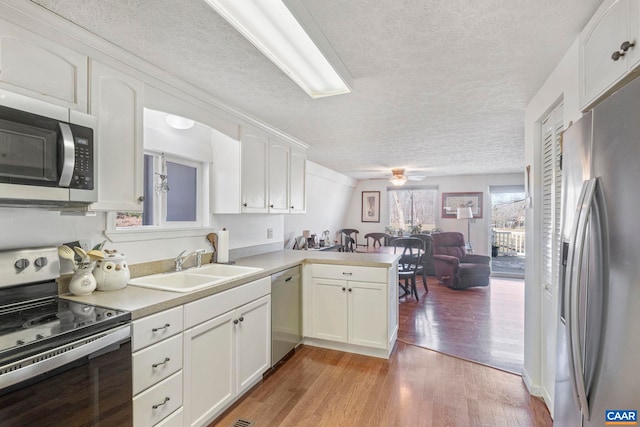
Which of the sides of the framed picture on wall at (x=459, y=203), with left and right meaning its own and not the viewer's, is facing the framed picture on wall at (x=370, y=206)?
right

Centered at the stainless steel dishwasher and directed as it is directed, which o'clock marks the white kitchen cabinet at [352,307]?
The white kitchen cabinet is roughly at 10 o'clock from the stainless steel dishwasher.

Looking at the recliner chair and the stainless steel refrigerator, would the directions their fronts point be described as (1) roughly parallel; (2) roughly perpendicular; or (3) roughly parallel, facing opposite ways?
roughly perpendicular
